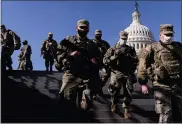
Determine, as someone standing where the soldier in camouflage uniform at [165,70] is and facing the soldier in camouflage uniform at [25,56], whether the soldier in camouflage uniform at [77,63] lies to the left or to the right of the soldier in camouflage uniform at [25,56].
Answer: left

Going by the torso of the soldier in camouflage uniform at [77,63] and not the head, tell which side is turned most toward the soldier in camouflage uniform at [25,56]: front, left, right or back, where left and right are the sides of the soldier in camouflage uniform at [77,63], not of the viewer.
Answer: back

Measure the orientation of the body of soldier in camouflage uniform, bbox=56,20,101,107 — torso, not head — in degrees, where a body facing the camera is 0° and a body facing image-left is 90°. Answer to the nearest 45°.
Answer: approximately 0°

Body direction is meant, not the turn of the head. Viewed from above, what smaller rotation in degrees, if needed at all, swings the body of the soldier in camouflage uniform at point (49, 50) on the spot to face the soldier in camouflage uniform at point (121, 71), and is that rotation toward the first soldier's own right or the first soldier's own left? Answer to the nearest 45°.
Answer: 0° — they already face them

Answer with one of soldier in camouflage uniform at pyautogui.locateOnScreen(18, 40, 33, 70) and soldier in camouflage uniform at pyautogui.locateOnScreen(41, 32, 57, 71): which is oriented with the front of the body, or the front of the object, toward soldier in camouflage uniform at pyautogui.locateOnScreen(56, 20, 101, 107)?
soldier in camouflage uniform at pyautogui.locateOnScreen(41, 32, 57, 71)
